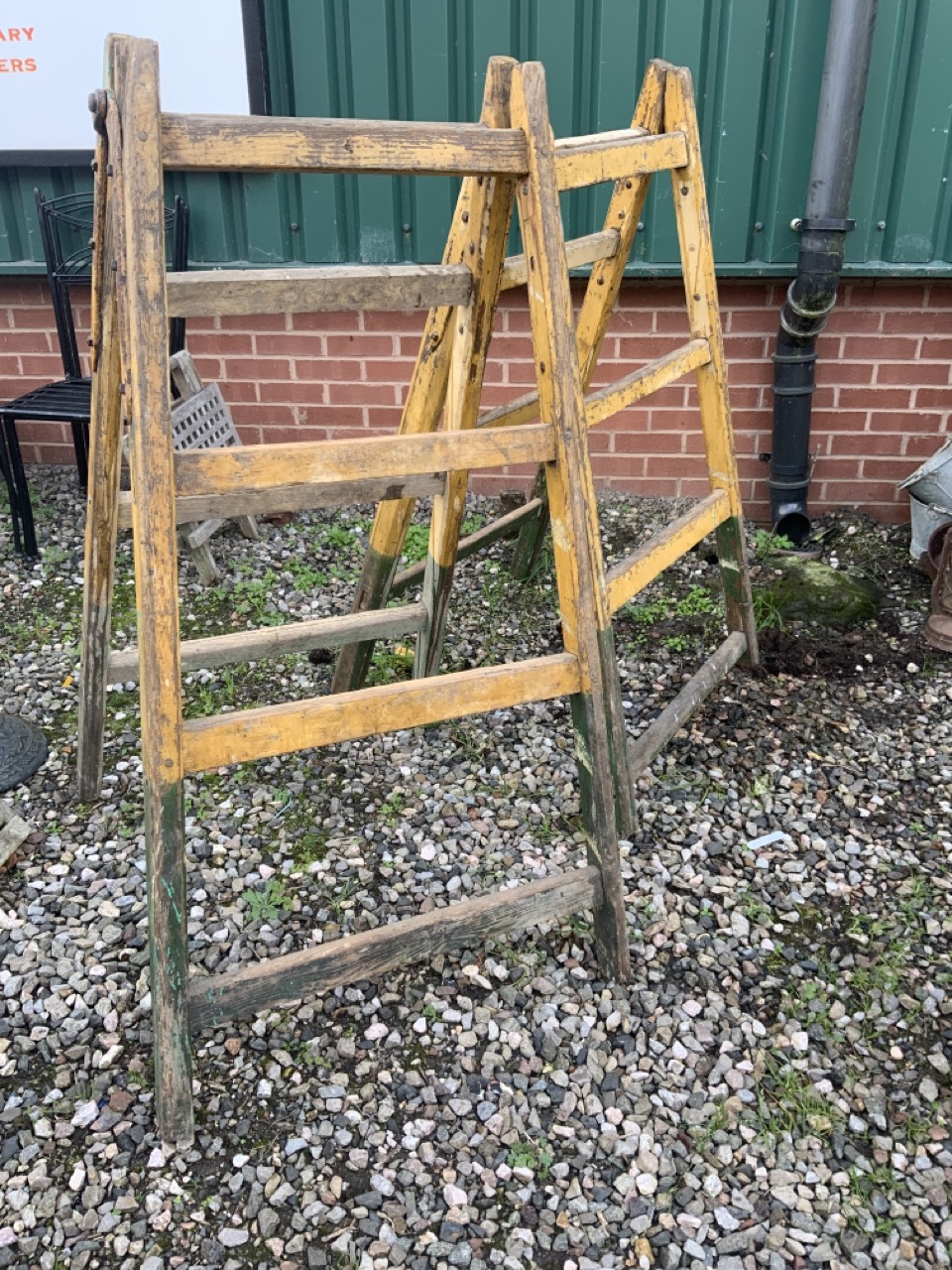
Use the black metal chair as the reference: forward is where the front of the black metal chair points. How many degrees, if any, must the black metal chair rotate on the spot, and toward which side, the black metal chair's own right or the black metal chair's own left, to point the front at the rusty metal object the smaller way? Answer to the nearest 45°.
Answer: approximately 90° to the black metal chair's own left

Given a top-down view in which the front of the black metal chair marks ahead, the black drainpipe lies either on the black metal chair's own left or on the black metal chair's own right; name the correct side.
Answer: on the black metal chair's own left

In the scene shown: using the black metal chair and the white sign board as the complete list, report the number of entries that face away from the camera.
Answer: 0

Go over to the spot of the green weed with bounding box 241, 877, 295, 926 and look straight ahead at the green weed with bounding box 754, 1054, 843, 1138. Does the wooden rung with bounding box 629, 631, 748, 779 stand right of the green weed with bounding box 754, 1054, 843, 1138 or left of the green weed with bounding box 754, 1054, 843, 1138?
left

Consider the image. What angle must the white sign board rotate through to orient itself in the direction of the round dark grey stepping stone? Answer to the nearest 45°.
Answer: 0° — it already faces it

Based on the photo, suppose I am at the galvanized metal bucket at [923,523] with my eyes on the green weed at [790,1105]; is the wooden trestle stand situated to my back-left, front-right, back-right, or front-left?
front-right

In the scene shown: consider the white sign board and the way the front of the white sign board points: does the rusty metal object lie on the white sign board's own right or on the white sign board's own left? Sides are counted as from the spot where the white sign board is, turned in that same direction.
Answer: on the white sign board's own left

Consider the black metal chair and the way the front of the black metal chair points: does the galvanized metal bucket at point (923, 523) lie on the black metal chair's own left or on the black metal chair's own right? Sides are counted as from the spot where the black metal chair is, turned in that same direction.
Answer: on the black metal chair's own left

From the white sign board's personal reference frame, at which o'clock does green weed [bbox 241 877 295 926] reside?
The green weed is roughly at 12 o'clock from the white sign board.

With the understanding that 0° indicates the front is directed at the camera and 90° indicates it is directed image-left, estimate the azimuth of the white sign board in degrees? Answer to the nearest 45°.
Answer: approximately 0°

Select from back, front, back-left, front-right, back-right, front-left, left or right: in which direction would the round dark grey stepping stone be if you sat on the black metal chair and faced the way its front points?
front-left

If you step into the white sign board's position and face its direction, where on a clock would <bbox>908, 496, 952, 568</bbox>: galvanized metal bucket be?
The galvanized metal bucket is roughly at 10 o'clock from the white sign board.

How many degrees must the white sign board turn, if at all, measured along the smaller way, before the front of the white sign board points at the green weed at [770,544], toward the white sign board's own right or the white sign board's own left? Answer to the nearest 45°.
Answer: approximately 45° to the white sign board's own left

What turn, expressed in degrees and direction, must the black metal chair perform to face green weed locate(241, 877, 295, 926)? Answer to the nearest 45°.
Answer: approximately 45° to its left

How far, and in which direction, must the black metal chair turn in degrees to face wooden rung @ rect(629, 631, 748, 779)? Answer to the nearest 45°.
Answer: approximately 90° to its left

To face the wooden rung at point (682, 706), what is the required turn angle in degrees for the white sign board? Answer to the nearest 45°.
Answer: approximately 45° to its left
